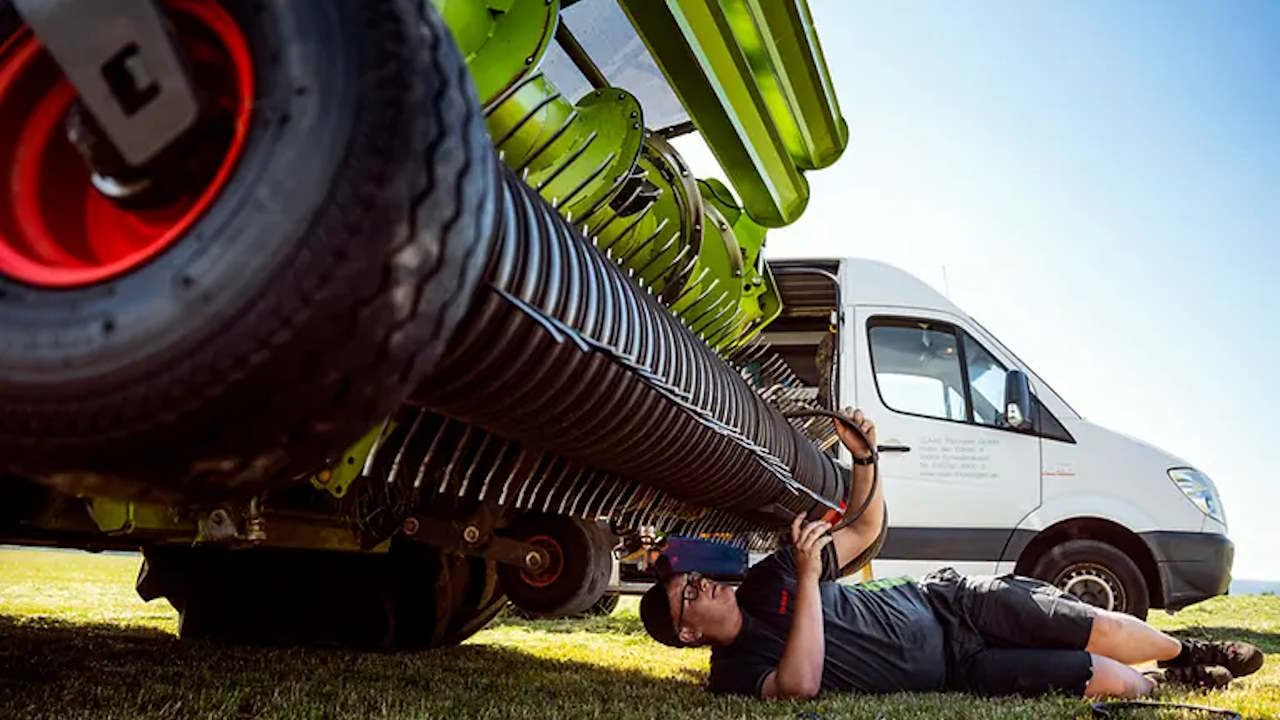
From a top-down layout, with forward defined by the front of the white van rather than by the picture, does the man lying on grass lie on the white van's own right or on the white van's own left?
on the white van's own right

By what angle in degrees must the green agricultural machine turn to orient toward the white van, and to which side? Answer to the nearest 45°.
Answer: approximately 90° to its left

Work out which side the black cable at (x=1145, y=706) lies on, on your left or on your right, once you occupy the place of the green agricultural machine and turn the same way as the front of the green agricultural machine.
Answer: on your left

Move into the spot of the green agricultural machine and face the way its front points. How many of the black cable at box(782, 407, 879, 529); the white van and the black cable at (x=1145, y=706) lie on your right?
0

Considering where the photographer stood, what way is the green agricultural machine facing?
facing the viewer and to the right of the viewer

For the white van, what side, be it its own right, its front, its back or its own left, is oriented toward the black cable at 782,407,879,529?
right

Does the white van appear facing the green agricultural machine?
no

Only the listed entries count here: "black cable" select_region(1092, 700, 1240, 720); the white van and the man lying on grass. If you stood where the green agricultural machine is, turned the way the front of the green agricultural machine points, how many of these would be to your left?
3

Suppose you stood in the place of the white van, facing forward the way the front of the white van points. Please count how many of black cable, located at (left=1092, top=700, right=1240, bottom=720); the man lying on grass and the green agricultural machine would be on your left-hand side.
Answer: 0

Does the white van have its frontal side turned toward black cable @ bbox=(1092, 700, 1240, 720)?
no

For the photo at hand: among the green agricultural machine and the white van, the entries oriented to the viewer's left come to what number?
0

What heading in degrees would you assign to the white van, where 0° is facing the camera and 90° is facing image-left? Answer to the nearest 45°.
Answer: approximately 270°

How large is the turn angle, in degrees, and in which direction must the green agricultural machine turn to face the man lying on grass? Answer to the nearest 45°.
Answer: approximately 90° to its left
